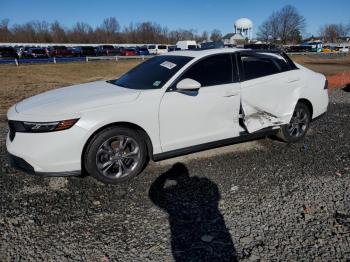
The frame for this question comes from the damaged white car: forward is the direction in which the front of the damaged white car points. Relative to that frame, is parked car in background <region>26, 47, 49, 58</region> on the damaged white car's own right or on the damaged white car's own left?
on the damaged white car's own right

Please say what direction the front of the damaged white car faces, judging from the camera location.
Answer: facing the viewer and to the left of the viewer

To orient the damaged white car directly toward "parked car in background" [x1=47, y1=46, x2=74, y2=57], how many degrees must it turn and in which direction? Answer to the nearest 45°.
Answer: approximately 135° to its right

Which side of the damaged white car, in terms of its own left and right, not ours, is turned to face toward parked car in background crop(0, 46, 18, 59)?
right
